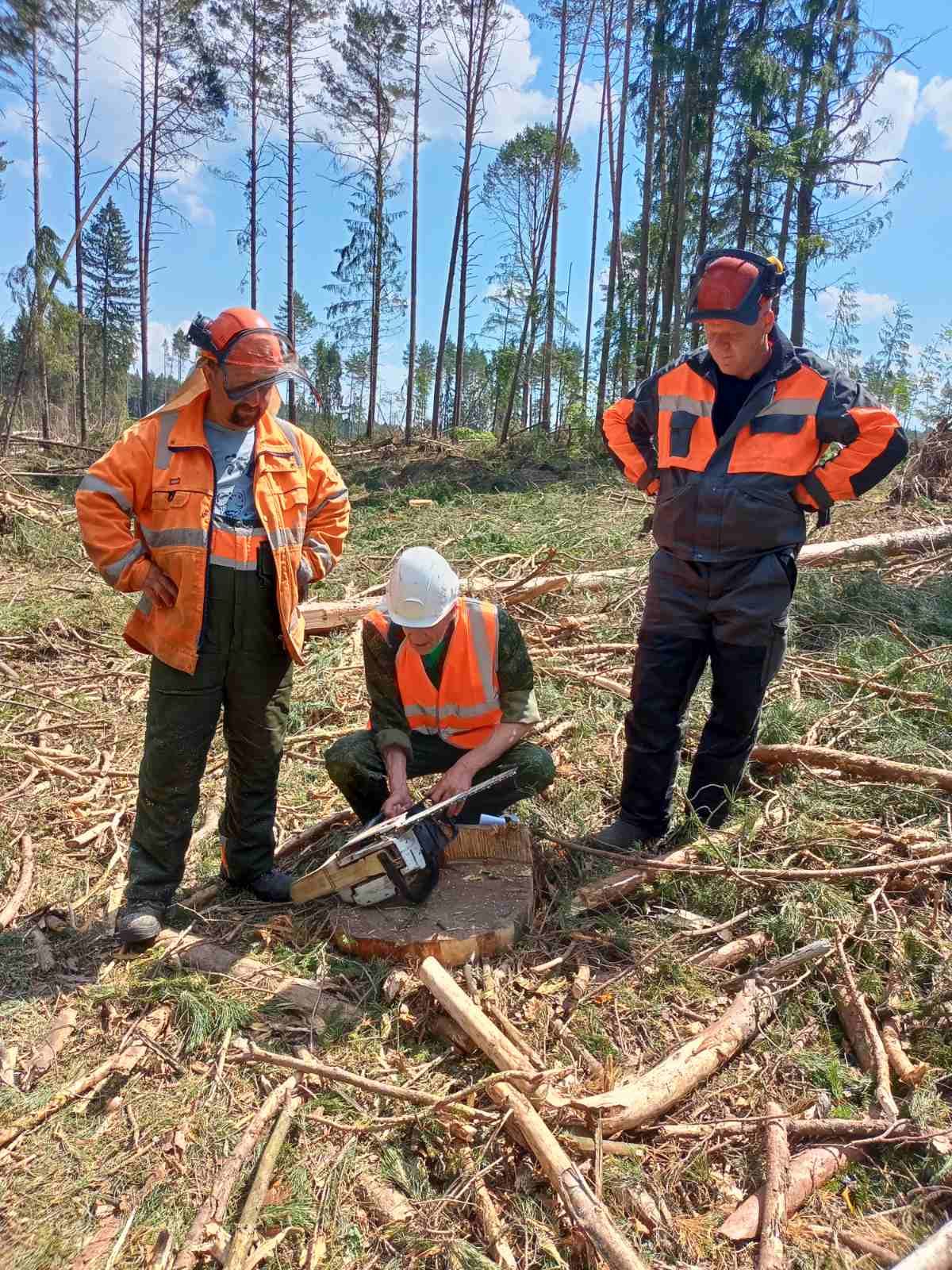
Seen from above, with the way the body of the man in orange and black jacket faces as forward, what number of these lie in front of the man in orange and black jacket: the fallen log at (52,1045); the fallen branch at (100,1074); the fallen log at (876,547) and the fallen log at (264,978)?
3

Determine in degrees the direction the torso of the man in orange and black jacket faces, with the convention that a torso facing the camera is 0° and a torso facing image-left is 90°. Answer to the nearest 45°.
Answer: approximately 45°

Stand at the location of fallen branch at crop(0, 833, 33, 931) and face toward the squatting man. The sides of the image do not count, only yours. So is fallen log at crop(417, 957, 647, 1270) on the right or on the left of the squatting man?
right

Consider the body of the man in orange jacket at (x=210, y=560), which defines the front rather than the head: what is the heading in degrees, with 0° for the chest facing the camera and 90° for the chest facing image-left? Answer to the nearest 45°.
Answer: approximately 315°

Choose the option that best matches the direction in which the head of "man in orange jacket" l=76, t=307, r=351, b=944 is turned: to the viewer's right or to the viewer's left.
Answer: to the viewer's right

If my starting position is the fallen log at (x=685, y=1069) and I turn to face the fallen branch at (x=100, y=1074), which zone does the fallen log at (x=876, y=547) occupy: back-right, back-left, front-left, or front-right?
back-right

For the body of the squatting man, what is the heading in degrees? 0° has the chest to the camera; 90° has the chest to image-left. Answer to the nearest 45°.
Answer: approximately 0°
